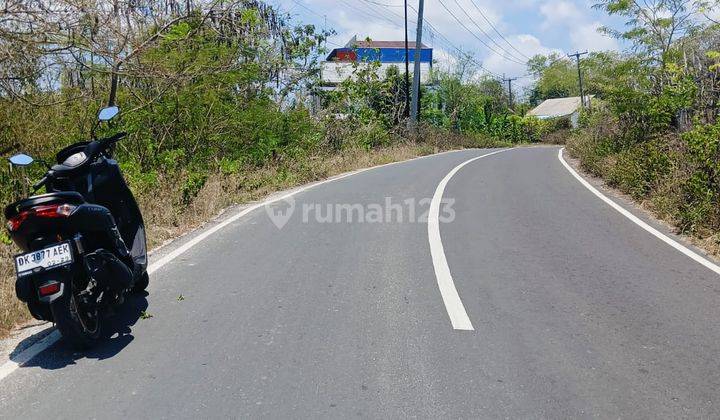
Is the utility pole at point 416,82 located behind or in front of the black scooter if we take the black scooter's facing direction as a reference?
in front

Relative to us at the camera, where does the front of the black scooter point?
facing away from the viewer and to the right of the viewer
